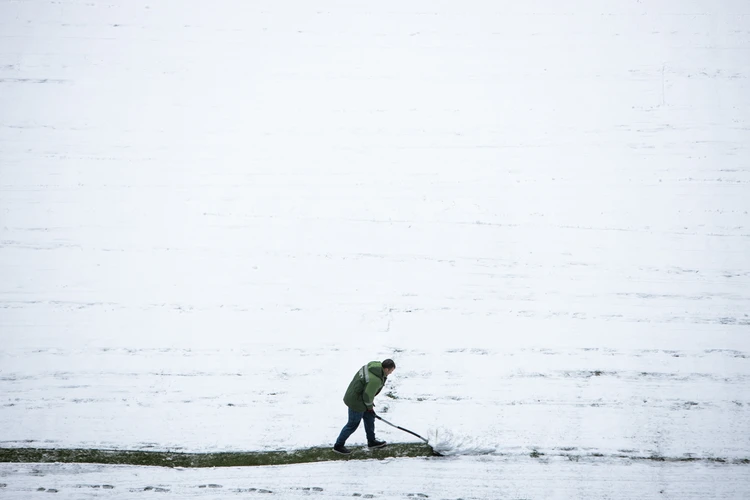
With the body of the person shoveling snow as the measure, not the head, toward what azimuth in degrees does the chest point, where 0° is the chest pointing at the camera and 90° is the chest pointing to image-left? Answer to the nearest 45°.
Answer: approximately 270°
